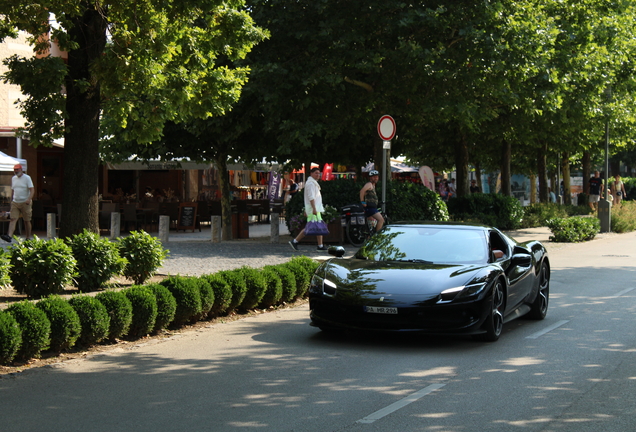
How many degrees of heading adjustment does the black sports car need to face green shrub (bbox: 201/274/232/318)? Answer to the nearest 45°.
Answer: approximately 90° to its right

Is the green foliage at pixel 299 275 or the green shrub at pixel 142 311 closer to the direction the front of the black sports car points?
the green shrub

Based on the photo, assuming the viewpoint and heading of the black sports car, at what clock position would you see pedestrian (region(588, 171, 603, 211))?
The pedestrian is roughly at 5 o'clock from the black sports car.

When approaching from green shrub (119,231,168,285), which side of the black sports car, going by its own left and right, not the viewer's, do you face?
right

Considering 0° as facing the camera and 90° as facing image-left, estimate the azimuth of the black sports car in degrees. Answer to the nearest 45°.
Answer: approximately 45°

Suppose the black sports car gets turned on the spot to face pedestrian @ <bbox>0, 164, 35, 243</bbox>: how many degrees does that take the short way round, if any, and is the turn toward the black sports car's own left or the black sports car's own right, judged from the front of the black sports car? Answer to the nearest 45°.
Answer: approximately 90° to the black sports car's own right

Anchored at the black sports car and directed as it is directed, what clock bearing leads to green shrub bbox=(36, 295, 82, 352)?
The green shrub is roughly at 1 o'clock from the black sports car.

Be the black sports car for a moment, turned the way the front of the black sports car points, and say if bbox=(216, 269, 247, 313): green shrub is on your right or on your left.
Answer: on your right

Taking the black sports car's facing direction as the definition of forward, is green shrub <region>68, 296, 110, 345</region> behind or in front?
in front

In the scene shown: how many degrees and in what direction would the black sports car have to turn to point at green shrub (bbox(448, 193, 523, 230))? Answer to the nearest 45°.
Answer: approximately 135° to its right

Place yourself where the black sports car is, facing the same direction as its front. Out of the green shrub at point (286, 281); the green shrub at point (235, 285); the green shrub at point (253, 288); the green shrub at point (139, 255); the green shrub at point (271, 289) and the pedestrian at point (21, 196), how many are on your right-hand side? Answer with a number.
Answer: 6
